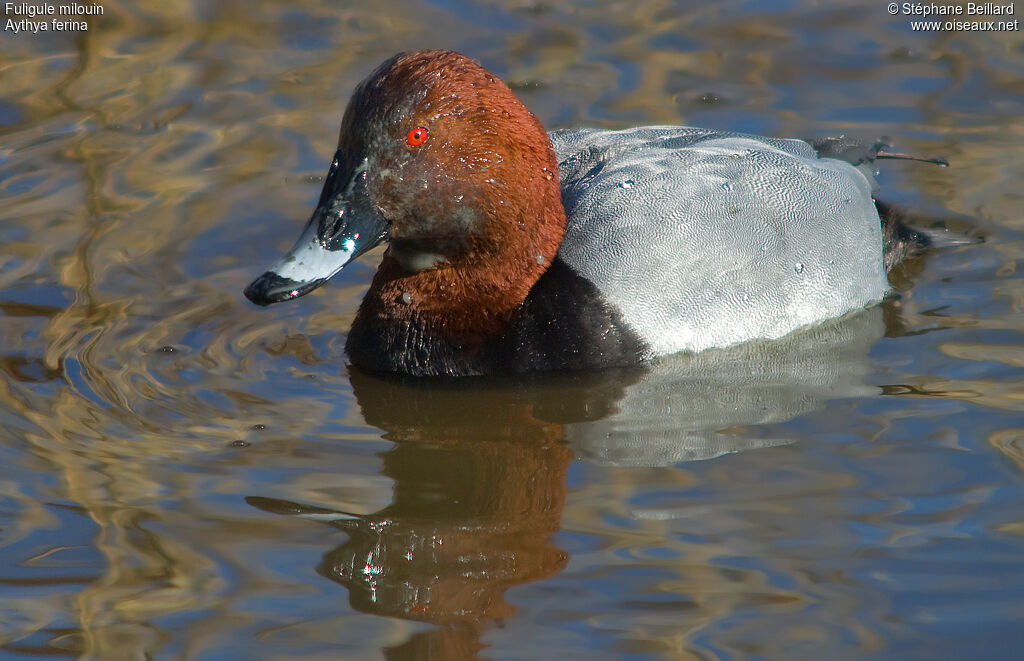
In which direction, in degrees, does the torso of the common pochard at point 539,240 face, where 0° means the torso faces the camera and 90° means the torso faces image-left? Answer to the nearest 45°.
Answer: approximately 45°
